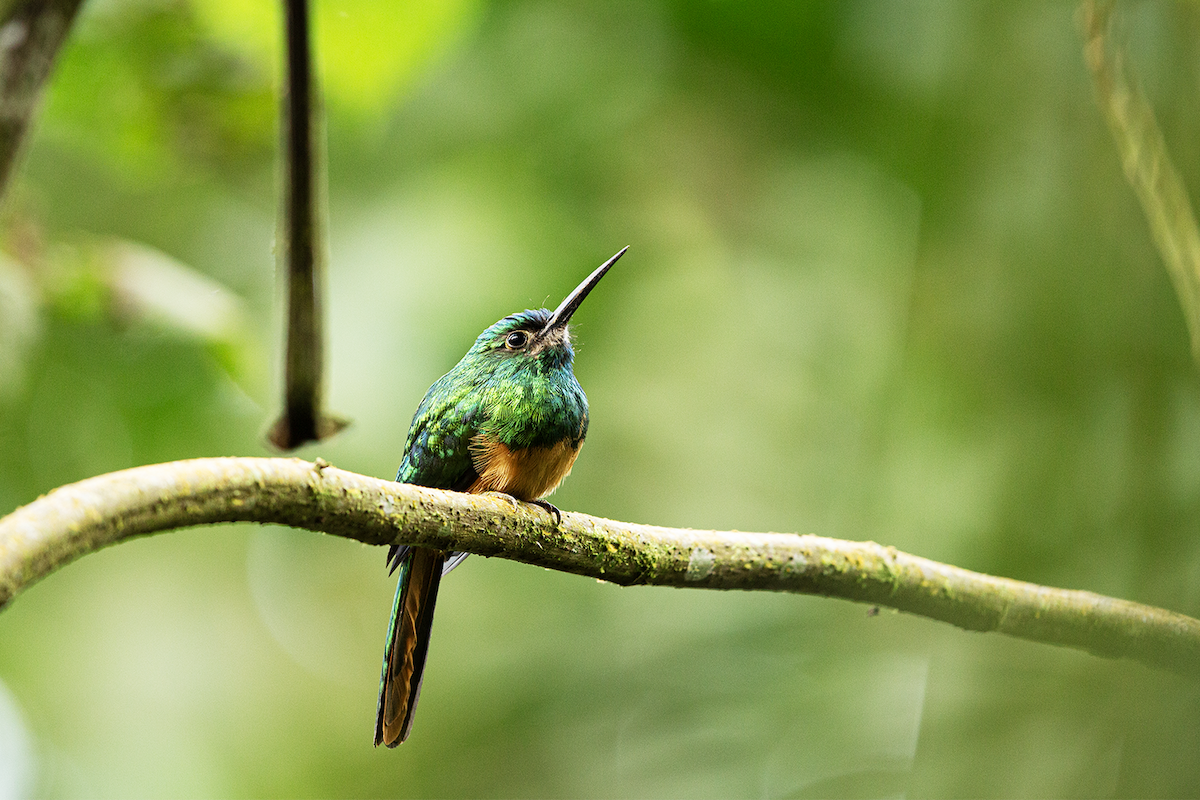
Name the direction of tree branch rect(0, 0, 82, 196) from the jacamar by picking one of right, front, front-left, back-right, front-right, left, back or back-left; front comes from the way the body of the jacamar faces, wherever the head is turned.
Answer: right

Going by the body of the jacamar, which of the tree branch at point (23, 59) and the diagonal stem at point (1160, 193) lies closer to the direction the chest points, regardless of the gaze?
the diagonal stem

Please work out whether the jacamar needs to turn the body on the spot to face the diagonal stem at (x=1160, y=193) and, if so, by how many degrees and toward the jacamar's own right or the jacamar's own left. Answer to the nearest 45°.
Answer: approximately 90° to the jacamar's own left

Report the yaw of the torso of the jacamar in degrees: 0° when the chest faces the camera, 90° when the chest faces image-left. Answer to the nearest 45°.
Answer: approximately 315°
